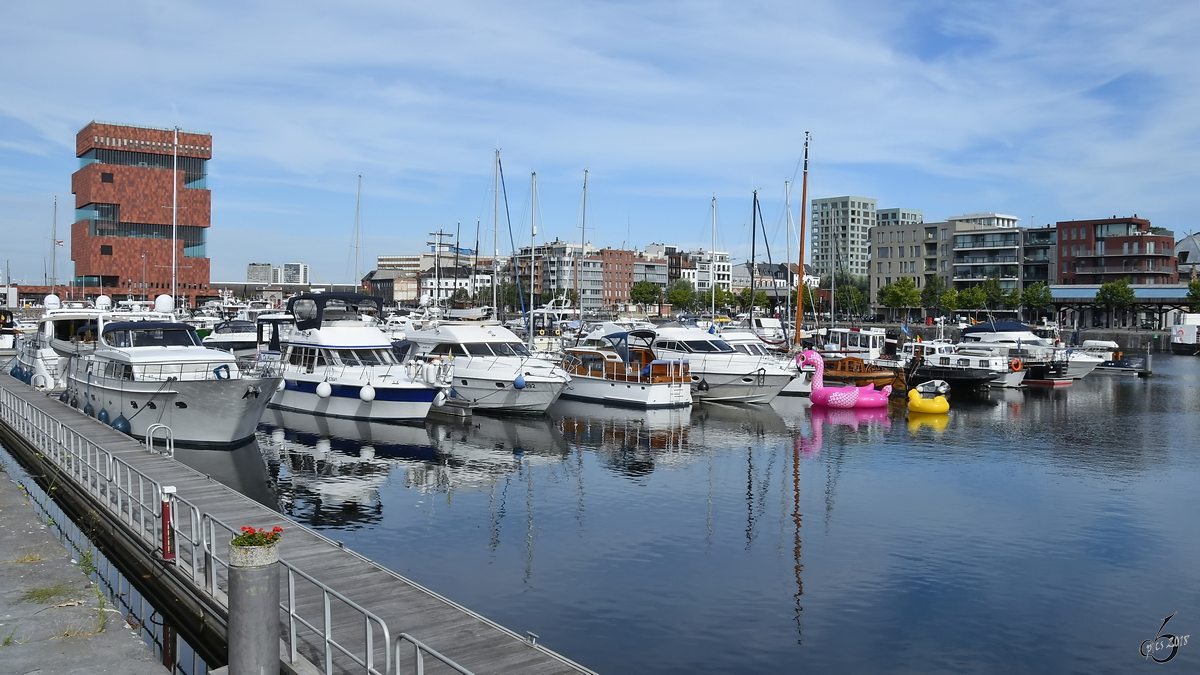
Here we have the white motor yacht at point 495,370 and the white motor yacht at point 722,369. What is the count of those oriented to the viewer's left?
0

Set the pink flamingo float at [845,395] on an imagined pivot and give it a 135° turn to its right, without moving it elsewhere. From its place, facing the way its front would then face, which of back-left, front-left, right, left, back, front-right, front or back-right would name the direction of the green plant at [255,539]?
back-right

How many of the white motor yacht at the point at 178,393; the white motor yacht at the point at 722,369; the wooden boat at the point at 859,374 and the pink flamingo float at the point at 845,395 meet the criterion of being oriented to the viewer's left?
1

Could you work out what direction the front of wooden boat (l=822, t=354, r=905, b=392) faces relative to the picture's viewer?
facing the viewer and to the right of the viewer

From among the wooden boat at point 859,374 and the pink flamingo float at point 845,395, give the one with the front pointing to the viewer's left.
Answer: the pink flamingo float

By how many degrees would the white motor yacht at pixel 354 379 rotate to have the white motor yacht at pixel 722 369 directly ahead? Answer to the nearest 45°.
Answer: approximately 45° to its left

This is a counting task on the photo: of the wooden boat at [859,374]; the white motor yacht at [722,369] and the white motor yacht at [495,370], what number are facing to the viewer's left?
0

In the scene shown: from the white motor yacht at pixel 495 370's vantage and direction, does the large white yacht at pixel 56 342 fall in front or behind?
behind

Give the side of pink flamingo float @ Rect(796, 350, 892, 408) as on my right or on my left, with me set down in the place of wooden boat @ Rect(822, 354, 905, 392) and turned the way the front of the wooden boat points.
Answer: on my right

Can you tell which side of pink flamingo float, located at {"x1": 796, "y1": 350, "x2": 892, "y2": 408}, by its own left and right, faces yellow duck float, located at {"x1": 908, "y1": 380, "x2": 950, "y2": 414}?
back

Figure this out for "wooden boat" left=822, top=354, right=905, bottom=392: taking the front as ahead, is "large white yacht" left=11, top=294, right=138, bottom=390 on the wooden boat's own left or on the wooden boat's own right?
on the wooden boat's own right

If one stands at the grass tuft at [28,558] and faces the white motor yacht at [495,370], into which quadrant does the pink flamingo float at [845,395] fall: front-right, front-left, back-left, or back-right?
front-right

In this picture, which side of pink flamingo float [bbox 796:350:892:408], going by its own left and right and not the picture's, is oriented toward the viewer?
left

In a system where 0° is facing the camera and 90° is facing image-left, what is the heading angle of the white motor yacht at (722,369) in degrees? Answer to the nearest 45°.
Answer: approximately 315°

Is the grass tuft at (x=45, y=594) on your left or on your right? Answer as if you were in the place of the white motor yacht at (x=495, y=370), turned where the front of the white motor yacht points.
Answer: on your right

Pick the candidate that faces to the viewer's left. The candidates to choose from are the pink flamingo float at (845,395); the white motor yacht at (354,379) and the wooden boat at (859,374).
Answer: the pink flamingo float
